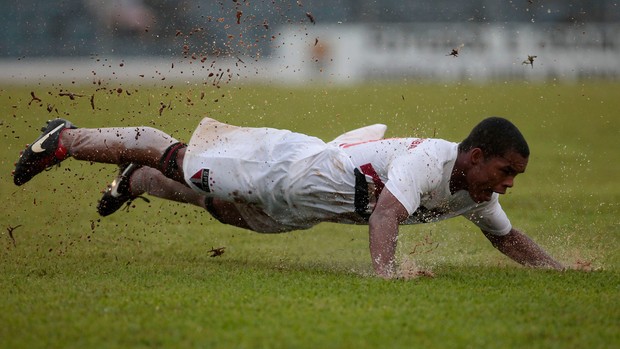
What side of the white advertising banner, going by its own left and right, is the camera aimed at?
front
